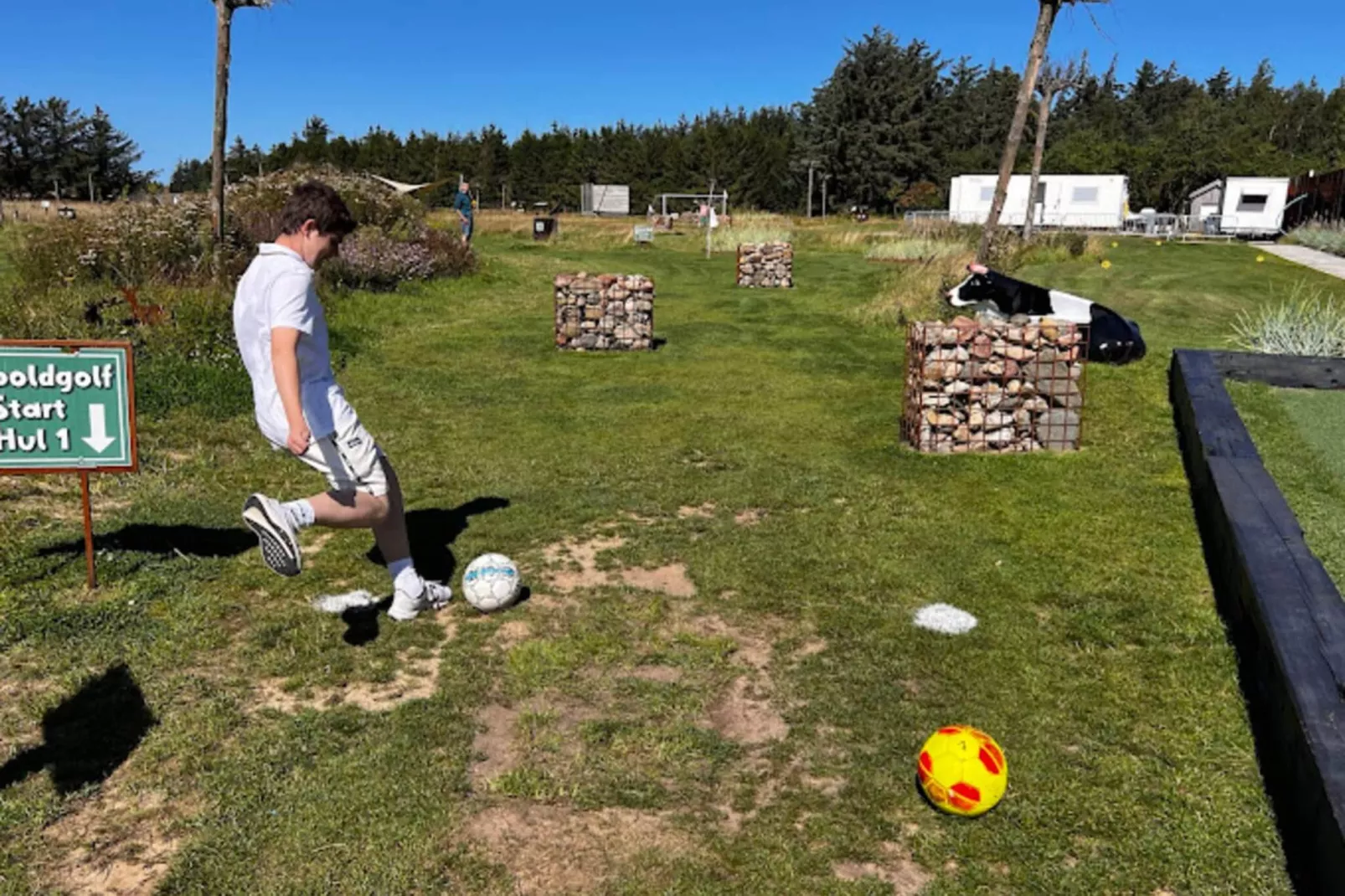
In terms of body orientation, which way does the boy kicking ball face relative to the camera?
to the viewer's right

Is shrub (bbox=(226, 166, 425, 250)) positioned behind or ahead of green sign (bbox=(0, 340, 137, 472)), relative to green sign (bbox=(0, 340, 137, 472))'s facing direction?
behind

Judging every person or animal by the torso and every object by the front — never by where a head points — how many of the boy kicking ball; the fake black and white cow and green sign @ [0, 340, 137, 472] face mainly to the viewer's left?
1

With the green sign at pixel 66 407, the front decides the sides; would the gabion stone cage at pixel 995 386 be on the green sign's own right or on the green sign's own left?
on the green sign's own left

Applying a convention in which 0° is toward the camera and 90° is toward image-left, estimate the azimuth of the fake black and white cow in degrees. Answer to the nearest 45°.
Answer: approximately 90°

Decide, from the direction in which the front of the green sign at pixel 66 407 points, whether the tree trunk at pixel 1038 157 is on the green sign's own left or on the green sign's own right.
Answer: on the green sign's own left

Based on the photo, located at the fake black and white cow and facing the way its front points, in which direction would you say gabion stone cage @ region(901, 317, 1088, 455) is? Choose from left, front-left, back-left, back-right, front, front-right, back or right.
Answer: left

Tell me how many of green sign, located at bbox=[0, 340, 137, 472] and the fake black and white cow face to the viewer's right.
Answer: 0

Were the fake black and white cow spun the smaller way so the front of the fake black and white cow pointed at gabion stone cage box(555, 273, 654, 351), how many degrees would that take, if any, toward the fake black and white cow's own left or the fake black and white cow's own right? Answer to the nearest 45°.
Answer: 0° — it already faces it

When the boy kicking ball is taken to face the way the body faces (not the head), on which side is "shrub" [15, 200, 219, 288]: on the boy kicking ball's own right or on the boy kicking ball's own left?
on the boy kicking ball's own left
